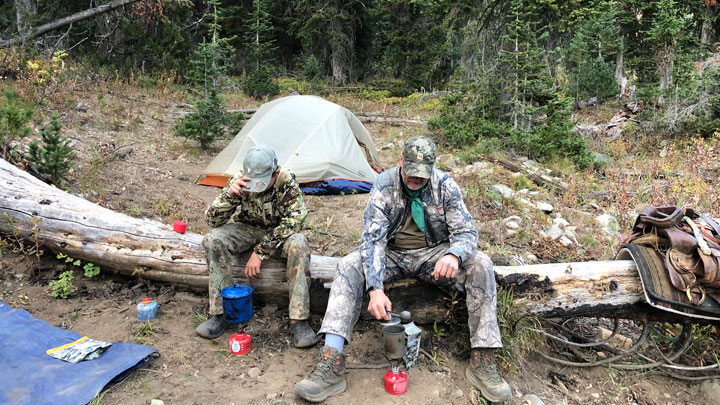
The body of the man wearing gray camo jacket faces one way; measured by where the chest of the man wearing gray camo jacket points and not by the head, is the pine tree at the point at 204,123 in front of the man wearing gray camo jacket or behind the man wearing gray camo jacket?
behind

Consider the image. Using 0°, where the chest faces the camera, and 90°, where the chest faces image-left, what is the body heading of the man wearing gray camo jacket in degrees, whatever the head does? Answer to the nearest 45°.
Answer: approximately 0°

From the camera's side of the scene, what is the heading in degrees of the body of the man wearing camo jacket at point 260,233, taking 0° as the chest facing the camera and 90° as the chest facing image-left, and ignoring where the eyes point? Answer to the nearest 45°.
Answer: approximately 0°

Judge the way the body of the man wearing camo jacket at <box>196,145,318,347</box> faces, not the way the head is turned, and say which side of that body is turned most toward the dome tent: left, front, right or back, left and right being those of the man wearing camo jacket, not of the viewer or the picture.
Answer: back

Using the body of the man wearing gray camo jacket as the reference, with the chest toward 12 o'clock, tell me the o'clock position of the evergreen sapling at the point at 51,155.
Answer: The evergreen sapling is roughly at 4 o'clock from the man wearing gray camo jacket.

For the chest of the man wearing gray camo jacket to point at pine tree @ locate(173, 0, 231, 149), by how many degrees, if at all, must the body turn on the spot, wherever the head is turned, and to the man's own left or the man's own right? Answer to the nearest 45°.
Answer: approximately 135° to the man's own right

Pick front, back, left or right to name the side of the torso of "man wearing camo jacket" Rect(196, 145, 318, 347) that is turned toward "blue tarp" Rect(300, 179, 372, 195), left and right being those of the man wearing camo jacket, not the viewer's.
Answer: back

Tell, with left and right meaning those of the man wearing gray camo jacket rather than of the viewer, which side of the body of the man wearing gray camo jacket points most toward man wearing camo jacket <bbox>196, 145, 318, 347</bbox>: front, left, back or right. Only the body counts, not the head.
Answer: right

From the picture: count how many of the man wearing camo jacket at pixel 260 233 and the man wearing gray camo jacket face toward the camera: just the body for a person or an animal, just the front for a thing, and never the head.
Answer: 2
